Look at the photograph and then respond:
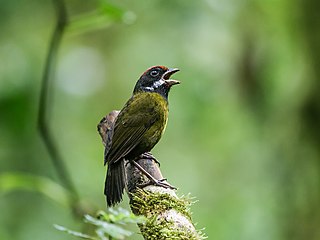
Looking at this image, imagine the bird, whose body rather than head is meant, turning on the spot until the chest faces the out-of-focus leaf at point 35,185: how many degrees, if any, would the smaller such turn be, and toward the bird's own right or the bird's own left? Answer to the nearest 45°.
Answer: approximately 135° to the bird's own left

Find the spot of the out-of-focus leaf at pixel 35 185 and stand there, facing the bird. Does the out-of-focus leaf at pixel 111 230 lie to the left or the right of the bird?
right

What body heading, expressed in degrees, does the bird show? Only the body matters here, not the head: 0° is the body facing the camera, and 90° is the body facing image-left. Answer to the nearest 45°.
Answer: approximately 270°
